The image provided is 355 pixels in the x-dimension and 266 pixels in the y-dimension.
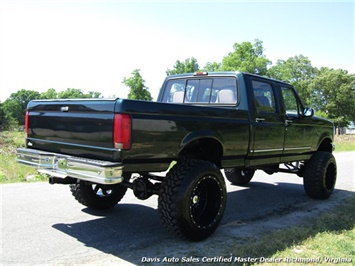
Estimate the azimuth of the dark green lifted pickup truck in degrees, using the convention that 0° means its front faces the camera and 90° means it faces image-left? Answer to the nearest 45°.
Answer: approximately 225°
